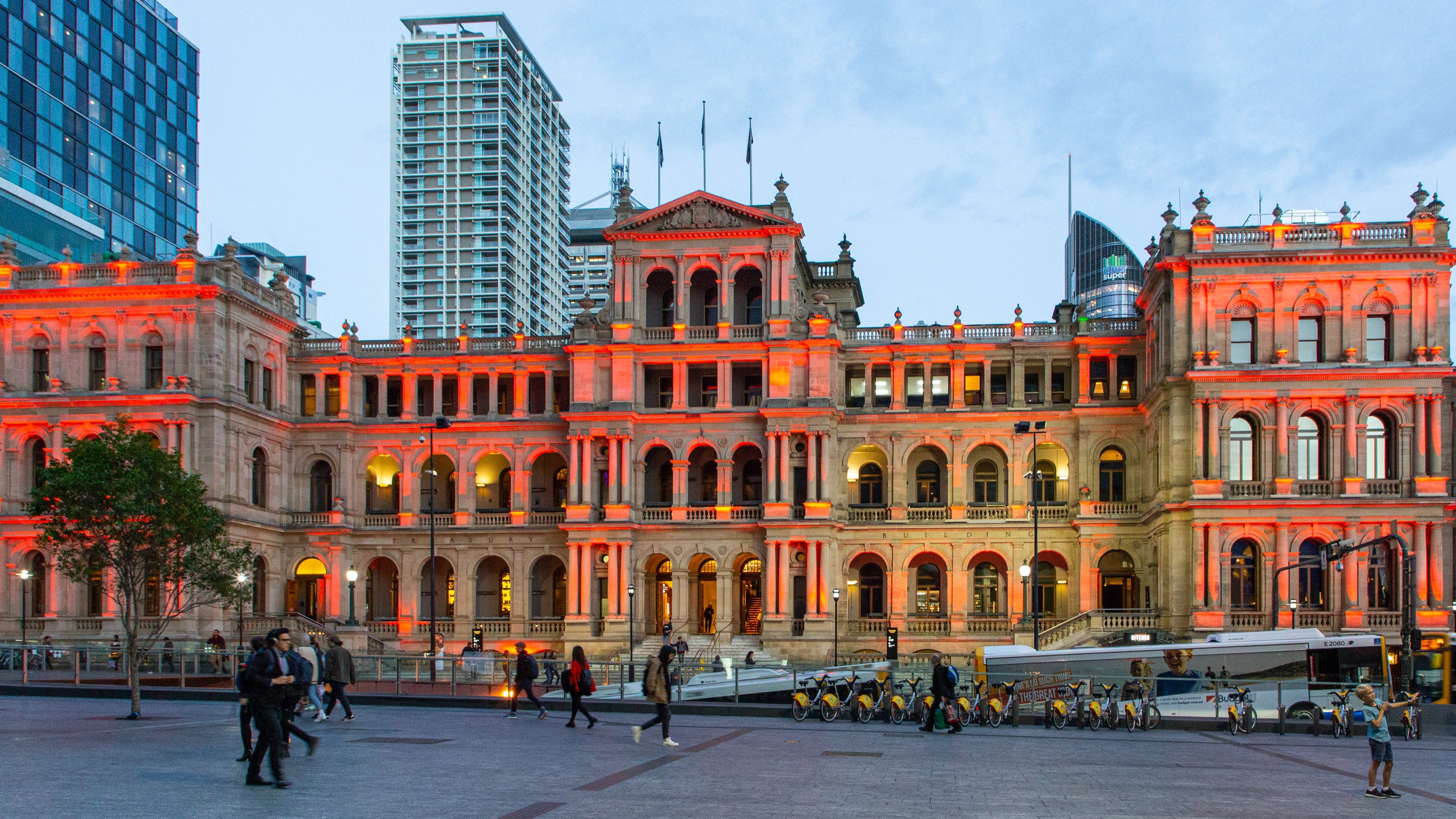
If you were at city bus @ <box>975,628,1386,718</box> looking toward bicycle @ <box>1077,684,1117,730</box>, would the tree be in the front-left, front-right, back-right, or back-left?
front-right

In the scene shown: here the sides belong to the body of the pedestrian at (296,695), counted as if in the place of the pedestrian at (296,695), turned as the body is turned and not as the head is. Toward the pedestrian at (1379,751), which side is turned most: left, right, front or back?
back

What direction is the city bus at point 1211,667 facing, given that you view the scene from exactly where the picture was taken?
facing to the right of the viewer

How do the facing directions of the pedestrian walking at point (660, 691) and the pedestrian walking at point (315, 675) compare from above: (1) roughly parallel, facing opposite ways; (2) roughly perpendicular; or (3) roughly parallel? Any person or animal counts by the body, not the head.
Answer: roughly parallel, facing opposite ways

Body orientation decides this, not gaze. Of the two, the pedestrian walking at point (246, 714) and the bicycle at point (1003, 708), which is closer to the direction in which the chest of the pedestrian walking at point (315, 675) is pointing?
the pedestrian walking

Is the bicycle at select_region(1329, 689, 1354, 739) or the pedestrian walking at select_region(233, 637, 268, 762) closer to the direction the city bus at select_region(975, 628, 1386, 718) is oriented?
the bicycle
